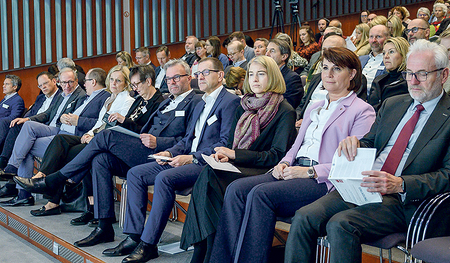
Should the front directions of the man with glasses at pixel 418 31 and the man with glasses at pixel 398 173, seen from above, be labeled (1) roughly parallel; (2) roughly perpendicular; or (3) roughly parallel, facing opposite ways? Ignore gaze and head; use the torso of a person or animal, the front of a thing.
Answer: roughly parallel

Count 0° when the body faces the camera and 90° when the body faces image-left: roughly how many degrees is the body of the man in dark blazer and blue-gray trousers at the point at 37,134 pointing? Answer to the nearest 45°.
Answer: approximately 45°

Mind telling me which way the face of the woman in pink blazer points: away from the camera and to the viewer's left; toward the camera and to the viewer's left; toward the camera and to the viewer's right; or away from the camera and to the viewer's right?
toward the camera and to the viewer's left

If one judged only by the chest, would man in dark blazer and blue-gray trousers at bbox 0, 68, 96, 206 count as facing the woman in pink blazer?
no

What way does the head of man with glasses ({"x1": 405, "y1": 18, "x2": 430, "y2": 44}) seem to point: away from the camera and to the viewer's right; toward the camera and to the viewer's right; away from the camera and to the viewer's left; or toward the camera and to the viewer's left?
toward the camera and to the viewer's left

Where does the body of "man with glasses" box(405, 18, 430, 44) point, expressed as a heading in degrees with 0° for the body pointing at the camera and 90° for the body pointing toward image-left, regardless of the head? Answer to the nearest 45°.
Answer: approximately 45°

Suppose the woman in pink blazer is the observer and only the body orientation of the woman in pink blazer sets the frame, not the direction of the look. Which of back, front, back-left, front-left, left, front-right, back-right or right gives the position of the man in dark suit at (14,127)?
right

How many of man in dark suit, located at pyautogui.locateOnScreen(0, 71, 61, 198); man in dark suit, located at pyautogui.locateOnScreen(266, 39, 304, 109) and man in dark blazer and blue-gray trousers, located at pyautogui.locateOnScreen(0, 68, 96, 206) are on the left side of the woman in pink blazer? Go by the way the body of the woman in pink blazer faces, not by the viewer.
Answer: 0

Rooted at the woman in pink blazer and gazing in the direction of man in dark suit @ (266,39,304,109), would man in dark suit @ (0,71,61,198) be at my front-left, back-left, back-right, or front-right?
front-left

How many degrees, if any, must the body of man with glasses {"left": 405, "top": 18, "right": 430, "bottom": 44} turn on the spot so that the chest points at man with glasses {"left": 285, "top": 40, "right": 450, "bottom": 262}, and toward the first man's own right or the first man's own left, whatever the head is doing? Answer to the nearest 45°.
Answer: approximately 45° to the first man's own left

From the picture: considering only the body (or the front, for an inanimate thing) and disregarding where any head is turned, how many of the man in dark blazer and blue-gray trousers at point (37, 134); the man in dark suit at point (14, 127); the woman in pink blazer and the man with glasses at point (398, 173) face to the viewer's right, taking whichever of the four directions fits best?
0

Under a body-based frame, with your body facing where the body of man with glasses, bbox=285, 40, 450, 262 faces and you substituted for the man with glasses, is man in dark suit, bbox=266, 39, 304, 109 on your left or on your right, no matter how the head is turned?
on your right

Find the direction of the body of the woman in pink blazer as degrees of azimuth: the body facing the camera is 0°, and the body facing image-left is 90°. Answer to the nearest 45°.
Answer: approximately 45°

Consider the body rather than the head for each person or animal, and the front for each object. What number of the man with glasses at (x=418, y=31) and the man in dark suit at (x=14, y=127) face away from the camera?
0

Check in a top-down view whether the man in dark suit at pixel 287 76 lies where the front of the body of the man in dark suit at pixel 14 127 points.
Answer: no

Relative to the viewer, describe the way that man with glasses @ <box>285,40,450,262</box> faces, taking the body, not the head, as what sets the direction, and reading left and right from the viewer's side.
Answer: facing the viewer and to the left of the viewer

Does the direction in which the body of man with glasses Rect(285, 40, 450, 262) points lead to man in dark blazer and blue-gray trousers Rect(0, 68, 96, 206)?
no
